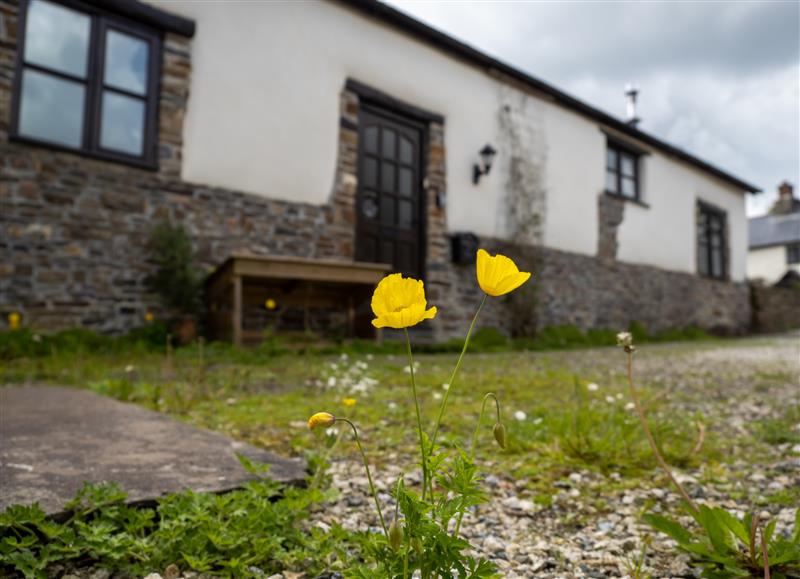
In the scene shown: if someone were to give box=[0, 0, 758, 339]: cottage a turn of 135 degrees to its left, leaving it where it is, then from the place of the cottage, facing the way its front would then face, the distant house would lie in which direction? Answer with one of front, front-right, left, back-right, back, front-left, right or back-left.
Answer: front-right

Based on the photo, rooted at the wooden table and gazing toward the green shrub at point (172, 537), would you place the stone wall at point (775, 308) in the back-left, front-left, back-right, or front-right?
back-left

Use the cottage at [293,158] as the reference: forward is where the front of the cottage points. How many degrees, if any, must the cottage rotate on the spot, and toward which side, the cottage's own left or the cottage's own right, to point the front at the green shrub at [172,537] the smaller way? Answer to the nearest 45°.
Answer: approximately 45° to the cottage's own right

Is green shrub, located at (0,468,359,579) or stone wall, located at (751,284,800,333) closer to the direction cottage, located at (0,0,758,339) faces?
the green shrub

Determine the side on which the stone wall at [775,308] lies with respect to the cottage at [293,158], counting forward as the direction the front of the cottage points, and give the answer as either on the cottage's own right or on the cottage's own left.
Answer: on the cottage's own left

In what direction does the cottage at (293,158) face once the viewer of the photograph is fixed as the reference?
facing the viewer and to the right of the viewer
